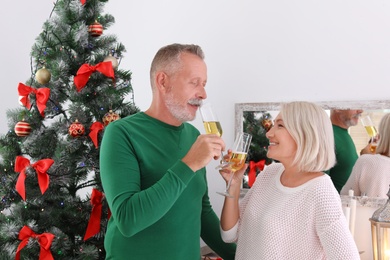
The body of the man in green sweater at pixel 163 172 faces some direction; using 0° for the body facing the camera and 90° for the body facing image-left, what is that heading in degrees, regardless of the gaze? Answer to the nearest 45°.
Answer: approximately 315°

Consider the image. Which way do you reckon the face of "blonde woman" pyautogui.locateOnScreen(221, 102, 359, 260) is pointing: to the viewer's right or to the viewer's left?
to the viewer's left

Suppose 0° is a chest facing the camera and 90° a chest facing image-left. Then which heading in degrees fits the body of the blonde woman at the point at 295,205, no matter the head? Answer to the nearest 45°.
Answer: approximately 45°

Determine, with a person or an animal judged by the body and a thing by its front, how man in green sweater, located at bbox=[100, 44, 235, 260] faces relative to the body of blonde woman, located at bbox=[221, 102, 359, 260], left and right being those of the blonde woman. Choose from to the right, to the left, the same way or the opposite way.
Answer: to the left

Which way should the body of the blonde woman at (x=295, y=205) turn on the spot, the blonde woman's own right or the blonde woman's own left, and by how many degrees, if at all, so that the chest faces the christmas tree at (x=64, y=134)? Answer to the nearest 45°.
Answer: approximately 90° to the blonde woman's own right

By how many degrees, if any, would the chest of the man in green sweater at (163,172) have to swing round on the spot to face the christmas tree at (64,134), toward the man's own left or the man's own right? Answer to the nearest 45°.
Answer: approximately 180°
